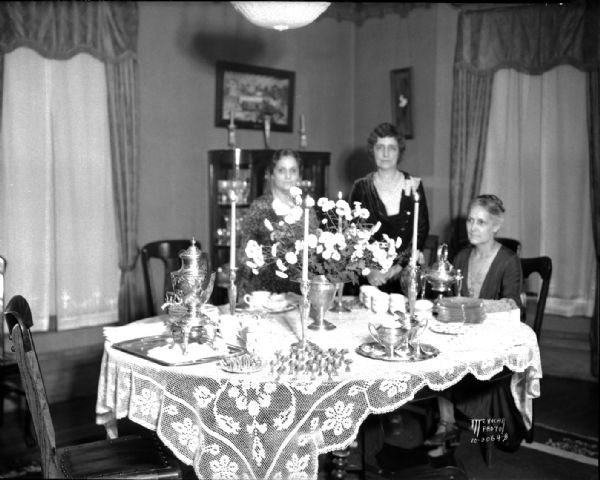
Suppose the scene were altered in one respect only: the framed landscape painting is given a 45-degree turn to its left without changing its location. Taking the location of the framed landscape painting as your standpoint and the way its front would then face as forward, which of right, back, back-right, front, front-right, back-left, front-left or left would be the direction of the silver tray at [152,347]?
right

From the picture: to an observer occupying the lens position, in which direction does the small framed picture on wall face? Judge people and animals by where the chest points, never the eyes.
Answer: facing the viewer and to the left of the viewer

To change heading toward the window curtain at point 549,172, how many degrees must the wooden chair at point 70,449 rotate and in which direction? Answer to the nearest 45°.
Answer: approximately 45° to its left

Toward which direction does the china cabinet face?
toward the camera

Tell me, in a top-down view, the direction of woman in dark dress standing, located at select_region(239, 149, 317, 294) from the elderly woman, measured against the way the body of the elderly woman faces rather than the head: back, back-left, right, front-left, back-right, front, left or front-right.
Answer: front-right

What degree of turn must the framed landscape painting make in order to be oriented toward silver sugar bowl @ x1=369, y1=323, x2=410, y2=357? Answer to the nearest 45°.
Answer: approximately 45° to its right

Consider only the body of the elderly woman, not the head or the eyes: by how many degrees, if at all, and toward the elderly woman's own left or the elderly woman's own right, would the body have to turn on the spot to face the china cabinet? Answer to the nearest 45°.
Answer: approximately 90° to the elderly woman's own right

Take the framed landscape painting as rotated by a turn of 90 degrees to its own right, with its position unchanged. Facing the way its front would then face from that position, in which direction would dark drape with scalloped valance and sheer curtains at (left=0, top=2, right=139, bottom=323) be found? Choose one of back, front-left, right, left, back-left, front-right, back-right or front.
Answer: front

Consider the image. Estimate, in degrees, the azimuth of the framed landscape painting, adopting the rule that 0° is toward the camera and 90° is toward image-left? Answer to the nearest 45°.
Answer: approximately 315°

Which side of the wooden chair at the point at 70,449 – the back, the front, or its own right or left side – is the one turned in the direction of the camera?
right

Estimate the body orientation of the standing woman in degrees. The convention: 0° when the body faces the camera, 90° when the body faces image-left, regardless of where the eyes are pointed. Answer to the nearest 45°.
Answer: approximately 0°

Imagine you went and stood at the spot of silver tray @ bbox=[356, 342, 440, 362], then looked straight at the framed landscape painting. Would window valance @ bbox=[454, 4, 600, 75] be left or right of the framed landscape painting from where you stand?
right

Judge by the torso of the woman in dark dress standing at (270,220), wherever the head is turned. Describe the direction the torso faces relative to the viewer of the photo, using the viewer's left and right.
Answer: facing the viewer and to the right of the viewer

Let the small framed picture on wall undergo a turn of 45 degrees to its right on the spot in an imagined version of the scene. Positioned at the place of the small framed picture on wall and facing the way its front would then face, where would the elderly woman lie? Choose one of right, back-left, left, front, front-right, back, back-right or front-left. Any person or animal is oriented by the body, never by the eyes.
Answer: left

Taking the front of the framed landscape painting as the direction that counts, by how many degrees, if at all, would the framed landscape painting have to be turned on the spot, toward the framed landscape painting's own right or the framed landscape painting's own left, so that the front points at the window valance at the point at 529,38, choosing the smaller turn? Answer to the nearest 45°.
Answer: approximately 45° to the framed landscape painting's own left
